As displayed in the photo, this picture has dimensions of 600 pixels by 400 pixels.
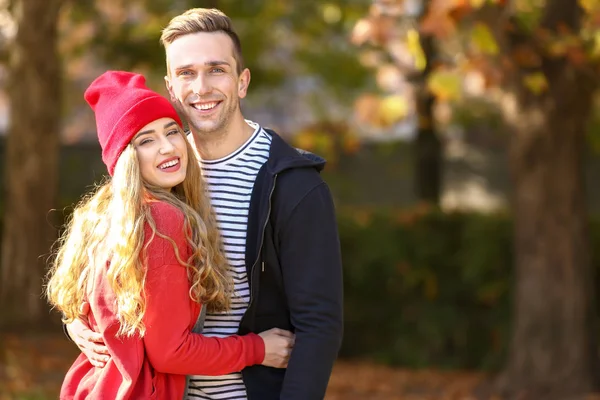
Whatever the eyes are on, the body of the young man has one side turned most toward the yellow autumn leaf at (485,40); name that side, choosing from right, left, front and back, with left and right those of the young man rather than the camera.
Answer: back

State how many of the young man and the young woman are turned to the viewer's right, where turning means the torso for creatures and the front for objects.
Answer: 1

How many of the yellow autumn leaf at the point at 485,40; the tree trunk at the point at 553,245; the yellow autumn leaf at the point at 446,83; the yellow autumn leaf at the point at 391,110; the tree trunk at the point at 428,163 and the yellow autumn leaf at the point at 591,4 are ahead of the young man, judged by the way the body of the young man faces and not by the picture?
0

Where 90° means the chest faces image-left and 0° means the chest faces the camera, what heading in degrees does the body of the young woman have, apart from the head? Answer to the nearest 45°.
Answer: approximately 270°

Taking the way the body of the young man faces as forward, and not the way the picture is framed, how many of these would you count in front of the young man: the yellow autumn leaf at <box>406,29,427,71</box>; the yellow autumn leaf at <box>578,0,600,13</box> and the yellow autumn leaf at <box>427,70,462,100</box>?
0

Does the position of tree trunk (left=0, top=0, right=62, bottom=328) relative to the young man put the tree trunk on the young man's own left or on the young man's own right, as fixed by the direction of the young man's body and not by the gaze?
on the young man's own right

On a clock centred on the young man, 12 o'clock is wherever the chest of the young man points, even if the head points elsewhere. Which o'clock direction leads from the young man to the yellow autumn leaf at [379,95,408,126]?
The yellow autumn leaf is roughly at 5 o'clock from the young man.

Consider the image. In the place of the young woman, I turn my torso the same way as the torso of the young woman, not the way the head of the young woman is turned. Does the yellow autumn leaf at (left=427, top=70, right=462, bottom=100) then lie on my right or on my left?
on my left

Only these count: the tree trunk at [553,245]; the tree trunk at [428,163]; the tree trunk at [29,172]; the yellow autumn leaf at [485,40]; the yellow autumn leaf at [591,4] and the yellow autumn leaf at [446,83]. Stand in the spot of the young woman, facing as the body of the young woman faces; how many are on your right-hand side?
0

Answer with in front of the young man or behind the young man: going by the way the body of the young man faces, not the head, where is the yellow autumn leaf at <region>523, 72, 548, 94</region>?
behind

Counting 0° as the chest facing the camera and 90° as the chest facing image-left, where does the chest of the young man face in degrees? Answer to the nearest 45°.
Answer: approximately 45°

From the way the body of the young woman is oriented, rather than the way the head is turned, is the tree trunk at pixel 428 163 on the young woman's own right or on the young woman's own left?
on the young woman's own left

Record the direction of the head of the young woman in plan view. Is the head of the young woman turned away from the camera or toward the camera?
toward the camera
